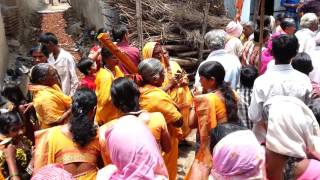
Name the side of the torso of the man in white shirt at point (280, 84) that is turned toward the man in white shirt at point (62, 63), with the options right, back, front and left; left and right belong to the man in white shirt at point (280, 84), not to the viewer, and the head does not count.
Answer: left

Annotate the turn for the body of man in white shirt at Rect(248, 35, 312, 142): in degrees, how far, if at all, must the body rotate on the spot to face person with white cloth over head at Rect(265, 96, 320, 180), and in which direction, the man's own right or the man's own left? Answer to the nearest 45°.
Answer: approximately 180°

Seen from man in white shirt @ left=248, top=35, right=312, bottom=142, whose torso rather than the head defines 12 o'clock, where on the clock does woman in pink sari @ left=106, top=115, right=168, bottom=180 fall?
The woman in pink sari is roughly at 7 o'clock from the man in white shirt.

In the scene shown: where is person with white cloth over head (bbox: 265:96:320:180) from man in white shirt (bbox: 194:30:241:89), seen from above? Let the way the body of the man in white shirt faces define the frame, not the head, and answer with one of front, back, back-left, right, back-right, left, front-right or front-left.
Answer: back

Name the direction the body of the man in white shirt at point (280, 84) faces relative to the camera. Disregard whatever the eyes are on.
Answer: away from the camera
